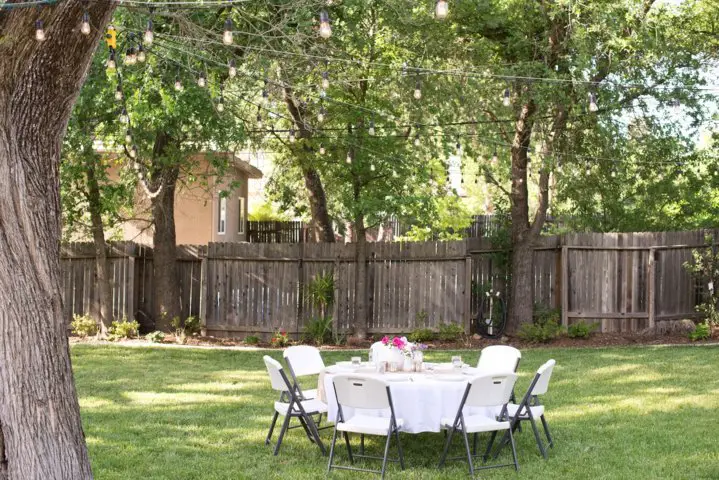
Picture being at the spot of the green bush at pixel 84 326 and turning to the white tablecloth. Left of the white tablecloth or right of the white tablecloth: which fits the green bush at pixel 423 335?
left

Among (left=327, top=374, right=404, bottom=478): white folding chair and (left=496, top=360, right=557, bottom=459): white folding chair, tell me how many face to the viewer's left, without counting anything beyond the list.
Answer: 1

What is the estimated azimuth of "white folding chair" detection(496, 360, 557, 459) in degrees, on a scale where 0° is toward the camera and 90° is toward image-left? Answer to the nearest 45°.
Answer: approximately 90°

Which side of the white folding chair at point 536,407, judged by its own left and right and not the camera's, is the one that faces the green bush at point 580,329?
right

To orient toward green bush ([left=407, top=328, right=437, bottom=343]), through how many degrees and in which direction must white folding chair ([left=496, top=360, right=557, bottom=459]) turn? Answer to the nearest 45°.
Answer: approximately 90° to its right

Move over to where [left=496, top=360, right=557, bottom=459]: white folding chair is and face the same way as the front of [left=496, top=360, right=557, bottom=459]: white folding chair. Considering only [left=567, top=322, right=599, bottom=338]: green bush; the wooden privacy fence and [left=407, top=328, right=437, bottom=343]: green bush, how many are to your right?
3

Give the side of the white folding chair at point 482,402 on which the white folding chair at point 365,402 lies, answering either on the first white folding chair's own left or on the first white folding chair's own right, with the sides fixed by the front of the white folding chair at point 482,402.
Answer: on the first white folding chair's own left

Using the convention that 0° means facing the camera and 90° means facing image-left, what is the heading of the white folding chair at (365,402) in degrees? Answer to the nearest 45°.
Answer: approximately 225°

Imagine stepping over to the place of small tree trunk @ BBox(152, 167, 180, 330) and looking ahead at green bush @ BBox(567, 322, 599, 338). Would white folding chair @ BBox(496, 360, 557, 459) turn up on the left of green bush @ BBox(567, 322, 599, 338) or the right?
right
